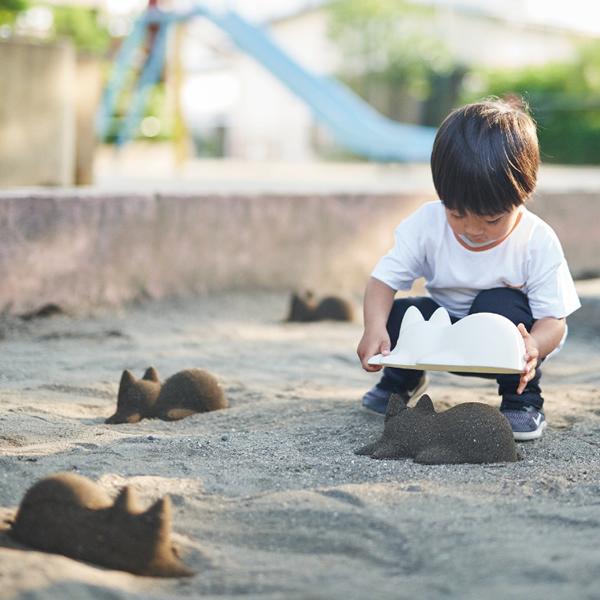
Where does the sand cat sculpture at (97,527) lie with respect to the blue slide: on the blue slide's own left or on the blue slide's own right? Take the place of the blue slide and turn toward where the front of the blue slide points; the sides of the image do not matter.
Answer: on the blue slide's own right

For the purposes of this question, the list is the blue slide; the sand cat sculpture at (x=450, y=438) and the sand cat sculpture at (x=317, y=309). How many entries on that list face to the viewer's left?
2

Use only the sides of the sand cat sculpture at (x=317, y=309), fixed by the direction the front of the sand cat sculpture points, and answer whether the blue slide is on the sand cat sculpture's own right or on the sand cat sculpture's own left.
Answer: on the sand cat sculpture's own right

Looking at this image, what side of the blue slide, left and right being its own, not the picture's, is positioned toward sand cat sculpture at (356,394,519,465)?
right

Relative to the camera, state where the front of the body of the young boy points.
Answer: toward the camera

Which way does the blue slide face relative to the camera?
to the viewer's right

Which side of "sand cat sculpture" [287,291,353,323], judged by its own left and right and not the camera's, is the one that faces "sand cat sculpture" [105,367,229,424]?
left

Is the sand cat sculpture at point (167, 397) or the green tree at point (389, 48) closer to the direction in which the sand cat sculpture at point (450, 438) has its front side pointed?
the sand cat sculpture

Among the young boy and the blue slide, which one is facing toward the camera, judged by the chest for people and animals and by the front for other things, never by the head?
the young boy

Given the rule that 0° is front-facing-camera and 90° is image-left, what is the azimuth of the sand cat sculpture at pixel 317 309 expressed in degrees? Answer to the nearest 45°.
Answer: approximately 90°

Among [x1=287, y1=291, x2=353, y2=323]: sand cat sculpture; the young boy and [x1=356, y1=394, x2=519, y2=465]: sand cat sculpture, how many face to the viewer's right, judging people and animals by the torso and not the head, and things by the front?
0

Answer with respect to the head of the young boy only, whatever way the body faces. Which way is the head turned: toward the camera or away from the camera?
toward the camera

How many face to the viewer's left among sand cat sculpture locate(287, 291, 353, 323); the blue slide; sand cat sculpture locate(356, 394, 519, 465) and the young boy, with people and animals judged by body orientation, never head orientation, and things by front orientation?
2

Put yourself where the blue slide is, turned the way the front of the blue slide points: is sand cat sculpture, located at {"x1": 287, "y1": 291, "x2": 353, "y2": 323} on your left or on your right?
on your right

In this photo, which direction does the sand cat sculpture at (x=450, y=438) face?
to the viewer's left
